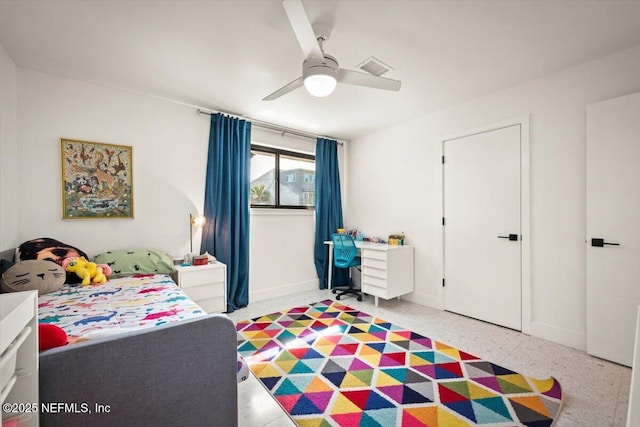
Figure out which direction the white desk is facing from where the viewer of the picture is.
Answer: facing the viewer and to the left of the viewer

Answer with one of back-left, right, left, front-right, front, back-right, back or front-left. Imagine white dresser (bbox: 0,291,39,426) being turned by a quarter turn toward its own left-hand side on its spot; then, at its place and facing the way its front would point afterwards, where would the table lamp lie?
front-right

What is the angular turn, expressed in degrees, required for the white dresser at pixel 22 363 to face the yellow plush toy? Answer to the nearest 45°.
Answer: approximately 90° to its left

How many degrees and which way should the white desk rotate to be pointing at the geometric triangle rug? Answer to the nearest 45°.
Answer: approximately 45° to its left

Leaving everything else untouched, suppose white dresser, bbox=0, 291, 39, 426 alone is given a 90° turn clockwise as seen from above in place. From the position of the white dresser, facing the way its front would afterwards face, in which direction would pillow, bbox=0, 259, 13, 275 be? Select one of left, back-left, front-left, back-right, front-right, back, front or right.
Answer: back

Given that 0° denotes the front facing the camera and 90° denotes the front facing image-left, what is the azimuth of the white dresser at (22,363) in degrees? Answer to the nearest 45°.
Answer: approximately 270°

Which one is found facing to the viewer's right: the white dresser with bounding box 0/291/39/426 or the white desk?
the white dresser

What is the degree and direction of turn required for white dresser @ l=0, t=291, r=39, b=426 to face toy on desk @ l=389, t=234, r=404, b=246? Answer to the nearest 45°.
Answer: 0° — it already faces it

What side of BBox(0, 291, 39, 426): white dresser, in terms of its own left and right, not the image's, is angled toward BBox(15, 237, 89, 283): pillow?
left

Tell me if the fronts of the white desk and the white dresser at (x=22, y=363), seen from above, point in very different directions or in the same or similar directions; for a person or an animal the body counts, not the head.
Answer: very different directions

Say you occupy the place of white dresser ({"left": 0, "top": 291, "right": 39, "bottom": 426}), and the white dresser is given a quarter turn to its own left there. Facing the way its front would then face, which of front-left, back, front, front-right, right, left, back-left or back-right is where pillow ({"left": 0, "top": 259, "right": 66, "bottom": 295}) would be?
front
